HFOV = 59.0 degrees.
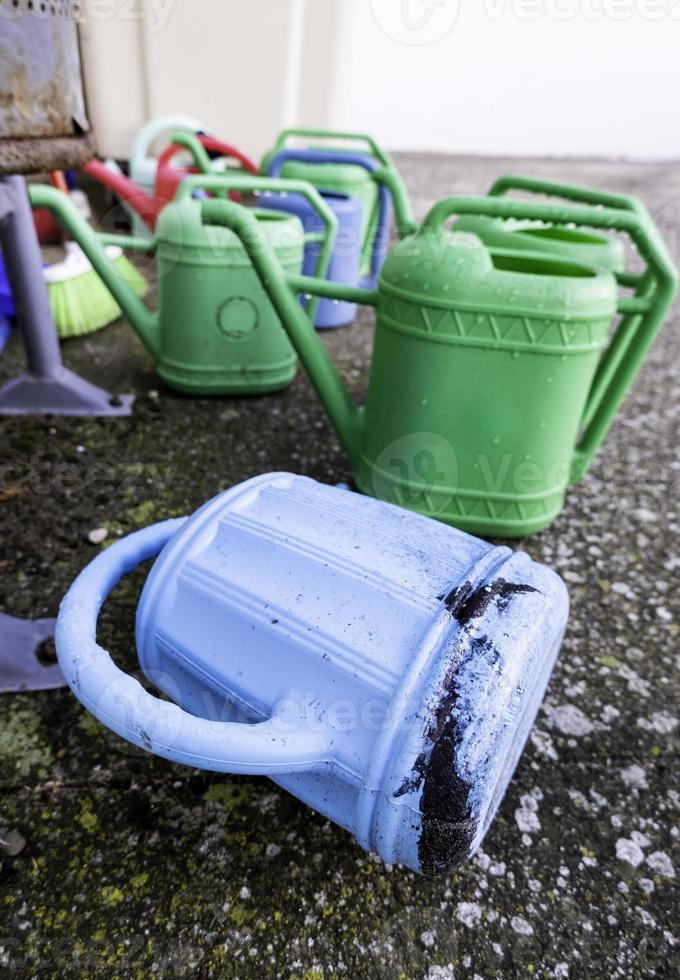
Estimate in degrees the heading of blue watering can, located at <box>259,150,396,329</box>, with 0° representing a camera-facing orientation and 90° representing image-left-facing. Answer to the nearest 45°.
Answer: approximately 90°

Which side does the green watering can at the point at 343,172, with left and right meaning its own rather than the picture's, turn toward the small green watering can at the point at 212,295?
left

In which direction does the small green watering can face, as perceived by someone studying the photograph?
facing to the left of the viewer

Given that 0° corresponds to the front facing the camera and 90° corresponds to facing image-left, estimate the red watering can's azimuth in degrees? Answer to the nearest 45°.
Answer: approximately 90°

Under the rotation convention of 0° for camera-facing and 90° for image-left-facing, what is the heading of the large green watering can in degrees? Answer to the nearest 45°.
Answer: approximately 90°

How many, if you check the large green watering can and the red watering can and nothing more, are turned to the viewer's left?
2

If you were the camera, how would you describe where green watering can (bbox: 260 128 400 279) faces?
facing to the left of the viewer
